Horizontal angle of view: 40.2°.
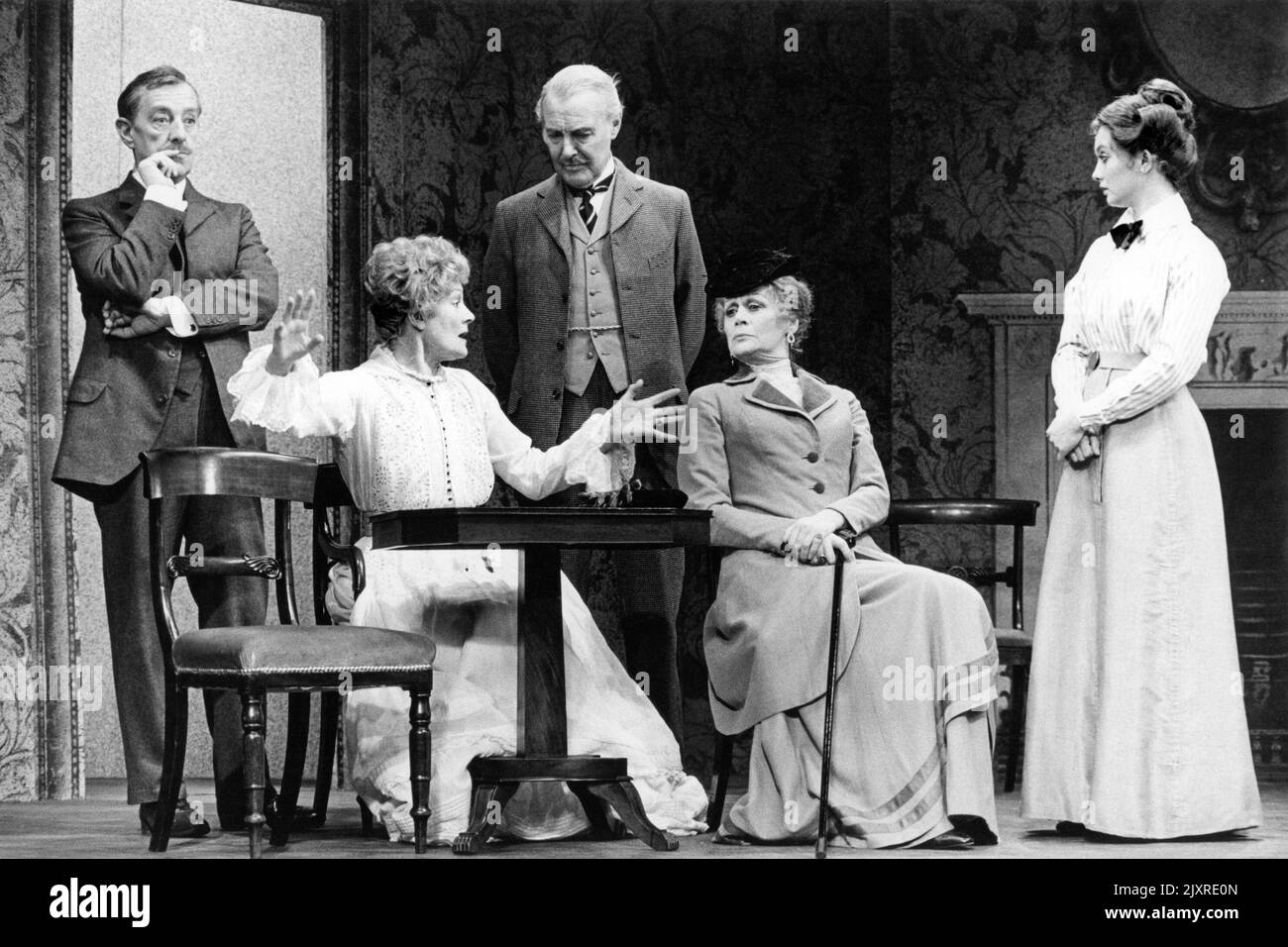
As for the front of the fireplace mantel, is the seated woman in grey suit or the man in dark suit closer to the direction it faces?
the seated woman in grey suit

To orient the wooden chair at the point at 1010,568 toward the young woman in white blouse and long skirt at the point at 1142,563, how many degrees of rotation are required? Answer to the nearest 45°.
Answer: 0° — it already faces them

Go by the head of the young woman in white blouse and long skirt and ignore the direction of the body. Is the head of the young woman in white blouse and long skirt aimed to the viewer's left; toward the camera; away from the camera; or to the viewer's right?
to the viewer's left

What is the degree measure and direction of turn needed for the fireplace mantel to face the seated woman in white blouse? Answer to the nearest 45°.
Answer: approximately 45° to its right

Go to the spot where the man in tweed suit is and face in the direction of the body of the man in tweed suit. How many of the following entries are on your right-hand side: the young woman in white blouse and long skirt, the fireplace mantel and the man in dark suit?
1

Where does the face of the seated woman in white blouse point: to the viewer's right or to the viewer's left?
to the viewer's right

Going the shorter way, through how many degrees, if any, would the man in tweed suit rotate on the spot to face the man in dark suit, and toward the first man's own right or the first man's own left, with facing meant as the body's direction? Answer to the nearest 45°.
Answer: approximately 90° to the first man's own right

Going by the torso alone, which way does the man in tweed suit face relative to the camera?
toward the camera

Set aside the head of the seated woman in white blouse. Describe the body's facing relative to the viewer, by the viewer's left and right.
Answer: facing the viewer and to the right of the viewer

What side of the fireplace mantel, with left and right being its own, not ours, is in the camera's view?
front

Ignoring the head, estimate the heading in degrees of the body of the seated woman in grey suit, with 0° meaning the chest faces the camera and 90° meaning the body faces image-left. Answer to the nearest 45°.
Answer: approximately 315°
